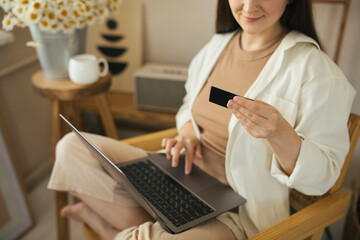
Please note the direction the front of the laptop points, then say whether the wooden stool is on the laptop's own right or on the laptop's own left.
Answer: on the laptop's own left

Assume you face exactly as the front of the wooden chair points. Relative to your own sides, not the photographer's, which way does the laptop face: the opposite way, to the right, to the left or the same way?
the opposite way

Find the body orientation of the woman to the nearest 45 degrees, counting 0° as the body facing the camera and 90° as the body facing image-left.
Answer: approximately 45°

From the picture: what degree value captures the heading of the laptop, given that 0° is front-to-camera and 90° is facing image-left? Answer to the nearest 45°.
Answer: approximately 225°

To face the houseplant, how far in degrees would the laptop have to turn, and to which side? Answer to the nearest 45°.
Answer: approximately 90° to its left

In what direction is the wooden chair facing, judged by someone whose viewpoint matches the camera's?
facing the viewer and to the left of the viewer

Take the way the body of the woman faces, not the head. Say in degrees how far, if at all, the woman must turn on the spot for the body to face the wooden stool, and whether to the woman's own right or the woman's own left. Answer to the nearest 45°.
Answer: approximately 90° to the woman's own right
